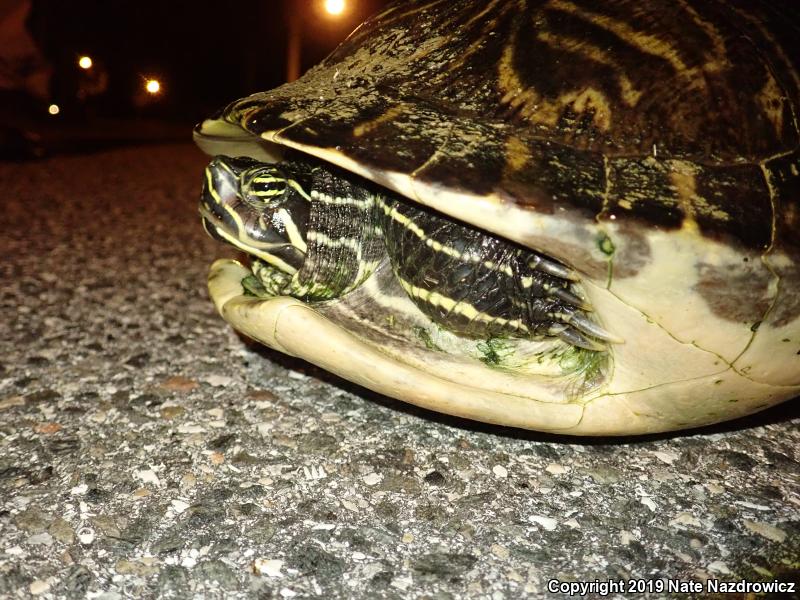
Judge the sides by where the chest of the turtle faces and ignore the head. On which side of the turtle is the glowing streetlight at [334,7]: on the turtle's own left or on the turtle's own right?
on the turtle's own right

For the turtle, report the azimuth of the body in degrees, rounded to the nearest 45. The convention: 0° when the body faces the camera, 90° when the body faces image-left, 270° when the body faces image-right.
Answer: approximately 90°
